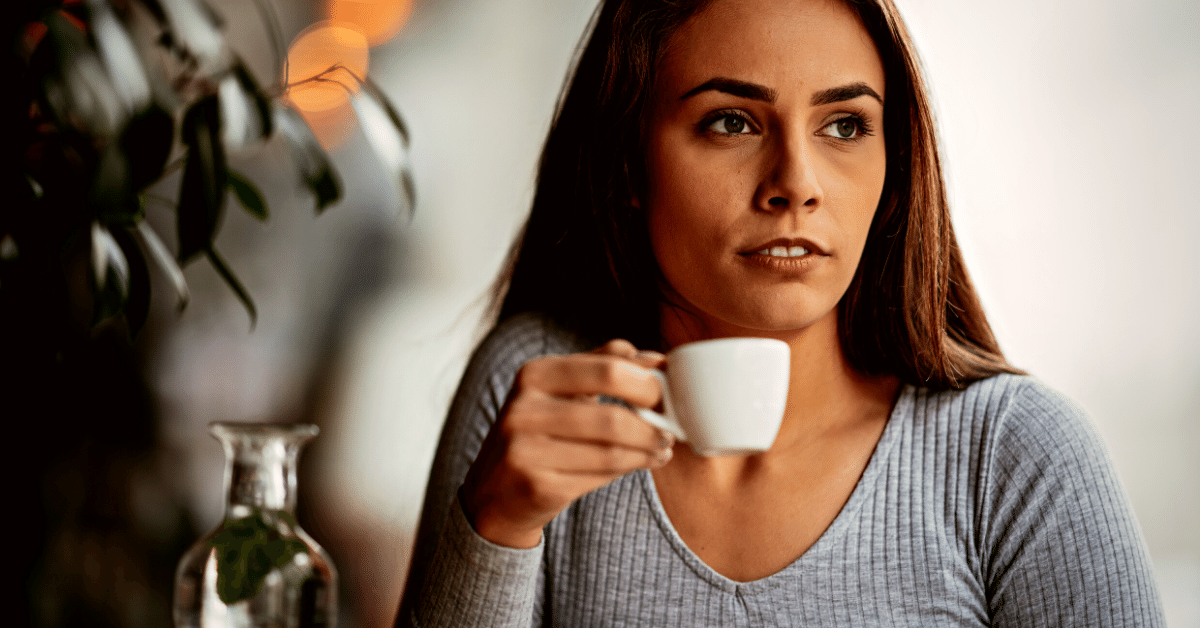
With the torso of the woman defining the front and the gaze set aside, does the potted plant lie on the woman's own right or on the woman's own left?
on the woman's own right

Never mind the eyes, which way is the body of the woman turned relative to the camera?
toward the camera
